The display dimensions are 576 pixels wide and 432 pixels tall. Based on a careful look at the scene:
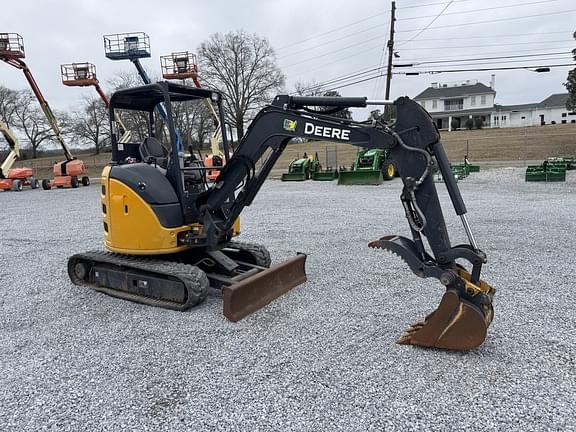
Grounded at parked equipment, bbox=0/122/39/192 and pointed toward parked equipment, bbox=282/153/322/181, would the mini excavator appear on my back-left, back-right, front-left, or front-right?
front-right

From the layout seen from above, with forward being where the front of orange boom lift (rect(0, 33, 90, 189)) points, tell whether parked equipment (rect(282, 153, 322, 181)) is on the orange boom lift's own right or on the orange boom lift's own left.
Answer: on the orange boom lift's own left

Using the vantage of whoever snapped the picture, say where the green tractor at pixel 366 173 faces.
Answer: facing the viewer and to the left of the viewer

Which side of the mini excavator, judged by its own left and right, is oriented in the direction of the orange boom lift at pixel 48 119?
back

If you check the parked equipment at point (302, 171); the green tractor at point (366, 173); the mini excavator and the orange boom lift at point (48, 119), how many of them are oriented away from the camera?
0

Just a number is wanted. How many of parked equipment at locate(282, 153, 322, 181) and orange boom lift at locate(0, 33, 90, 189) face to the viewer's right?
0

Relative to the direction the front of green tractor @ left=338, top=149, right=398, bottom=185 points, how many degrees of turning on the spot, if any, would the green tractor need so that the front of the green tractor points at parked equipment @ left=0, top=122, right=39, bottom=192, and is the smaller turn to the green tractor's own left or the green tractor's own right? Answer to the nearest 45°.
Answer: approximately 45° to the green tractor's own right

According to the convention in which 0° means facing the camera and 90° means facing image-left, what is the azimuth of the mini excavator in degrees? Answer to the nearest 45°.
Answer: approximately 315°

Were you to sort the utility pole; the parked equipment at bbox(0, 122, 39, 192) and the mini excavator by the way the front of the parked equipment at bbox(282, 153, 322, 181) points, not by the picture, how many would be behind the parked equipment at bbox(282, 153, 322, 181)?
1
